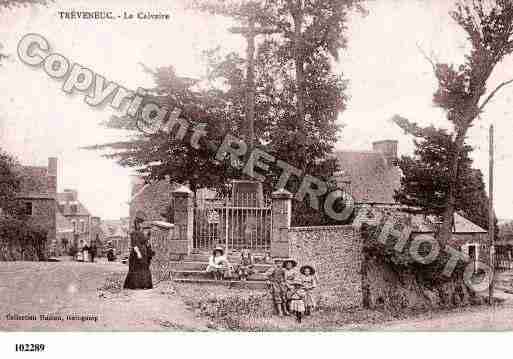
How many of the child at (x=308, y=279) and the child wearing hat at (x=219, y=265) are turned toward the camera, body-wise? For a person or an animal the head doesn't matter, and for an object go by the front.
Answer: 2

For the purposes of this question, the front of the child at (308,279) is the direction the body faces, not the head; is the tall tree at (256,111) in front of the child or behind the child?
behind

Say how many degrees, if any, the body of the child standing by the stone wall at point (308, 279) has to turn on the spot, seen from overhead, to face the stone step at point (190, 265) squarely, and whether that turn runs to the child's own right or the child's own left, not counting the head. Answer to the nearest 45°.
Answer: approximately 135° to the child's own right

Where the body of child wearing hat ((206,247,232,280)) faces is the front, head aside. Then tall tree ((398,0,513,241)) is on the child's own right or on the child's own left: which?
on the child's own left

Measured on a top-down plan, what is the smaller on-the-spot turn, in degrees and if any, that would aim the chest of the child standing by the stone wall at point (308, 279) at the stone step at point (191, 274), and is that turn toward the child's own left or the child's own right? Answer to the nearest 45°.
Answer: approximately 135° to the child's own right

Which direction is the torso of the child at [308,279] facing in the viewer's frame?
toward the camera

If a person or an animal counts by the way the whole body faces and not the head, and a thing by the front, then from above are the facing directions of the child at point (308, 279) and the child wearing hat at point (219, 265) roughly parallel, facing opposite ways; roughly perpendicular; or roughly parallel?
roughly parallel

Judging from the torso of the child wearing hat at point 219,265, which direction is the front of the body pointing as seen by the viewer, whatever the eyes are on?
toward the camera
